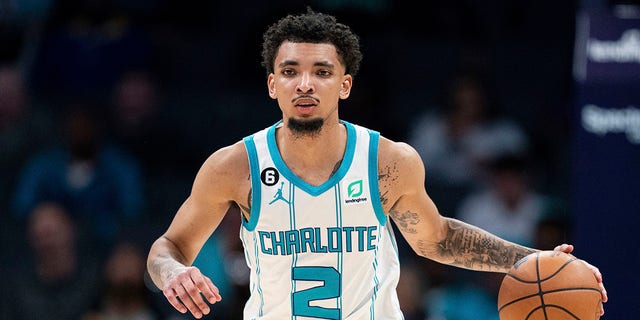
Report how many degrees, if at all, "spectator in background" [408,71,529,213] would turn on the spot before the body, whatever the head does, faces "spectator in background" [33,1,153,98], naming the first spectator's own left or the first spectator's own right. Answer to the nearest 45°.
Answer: approximately 90° to the first spectator's own right

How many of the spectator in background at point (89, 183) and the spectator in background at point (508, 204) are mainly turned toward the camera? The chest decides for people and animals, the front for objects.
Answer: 2

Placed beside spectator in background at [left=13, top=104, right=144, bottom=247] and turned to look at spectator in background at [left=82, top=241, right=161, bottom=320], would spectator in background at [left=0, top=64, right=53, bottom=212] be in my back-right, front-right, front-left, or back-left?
back-right

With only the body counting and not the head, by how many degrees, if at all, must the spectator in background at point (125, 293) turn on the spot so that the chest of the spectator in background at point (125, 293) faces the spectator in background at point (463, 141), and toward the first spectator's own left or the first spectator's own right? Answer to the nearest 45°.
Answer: approximately 90° to the first spectator's own left

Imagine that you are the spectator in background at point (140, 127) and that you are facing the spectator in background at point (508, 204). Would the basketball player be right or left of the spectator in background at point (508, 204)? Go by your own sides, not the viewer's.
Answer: right

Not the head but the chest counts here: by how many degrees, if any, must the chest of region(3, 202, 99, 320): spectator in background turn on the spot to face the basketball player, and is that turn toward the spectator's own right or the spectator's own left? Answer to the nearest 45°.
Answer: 0° — they already face them
